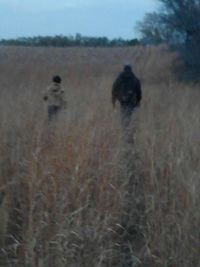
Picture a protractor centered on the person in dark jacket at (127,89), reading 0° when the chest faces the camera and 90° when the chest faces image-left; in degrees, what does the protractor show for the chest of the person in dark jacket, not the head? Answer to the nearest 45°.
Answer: approximately 180°

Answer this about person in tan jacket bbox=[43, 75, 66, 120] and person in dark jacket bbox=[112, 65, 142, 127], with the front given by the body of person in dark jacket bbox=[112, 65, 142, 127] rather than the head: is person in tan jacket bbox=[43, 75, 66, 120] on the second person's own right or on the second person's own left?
on the second person's own left

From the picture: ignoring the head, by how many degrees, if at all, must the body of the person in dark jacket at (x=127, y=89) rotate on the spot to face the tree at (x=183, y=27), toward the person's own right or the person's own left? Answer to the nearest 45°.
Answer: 0° — they already face it

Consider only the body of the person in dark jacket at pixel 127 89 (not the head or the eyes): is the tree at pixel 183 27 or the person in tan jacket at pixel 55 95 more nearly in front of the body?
the tree
